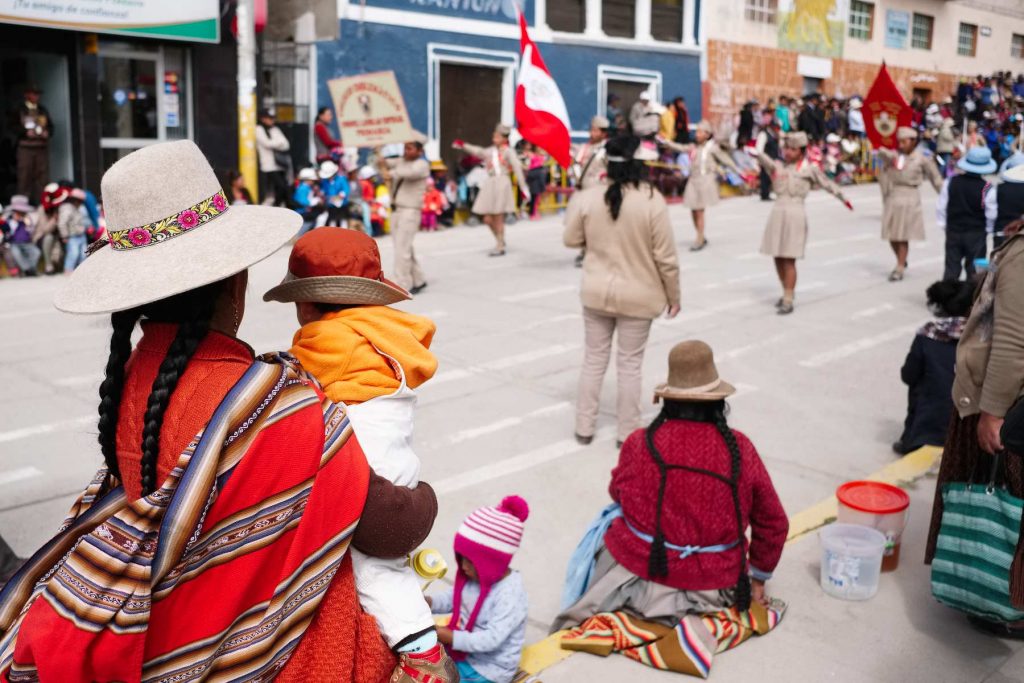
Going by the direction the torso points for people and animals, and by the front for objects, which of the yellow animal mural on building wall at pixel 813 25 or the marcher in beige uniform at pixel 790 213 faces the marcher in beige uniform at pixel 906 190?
the yellow animal mural on building wall

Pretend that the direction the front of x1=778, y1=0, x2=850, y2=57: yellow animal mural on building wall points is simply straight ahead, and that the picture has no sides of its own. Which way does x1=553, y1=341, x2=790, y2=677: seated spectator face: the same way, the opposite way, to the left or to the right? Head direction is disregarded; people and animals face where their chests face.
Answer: the opposite way

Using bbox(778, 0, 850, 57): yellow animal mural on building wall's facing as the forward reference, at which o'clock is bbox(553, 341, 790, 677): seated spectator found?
The seated spectator is roughly at 12 o'clock from the yellow animal mural on building wall.

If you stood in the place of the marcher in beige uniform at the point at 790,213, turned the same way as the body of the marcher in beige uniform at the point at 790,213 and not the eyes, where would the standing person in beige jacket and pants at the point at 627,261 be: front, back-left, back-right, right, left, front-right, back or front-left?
front-left

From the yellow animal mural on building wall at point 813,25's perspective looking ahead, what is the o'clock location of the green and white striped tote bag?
The green and white striped tote bag is roughly at 12 o'clock from the yellow animal mural on building wall.

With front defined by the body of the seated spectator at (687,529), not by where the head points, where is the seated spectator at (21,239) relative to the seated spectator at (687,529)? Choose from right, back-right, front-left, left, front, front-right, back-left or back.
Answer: front-left

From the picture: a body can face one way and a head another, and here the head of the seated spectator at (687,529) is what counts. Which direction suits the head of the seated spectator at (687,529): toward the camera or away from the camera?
away from the camera

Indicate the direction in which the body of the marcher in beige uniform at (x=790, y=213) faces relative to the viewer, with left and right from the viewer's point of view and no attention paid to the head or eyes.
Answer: facing the viewer and to the left of the viewer

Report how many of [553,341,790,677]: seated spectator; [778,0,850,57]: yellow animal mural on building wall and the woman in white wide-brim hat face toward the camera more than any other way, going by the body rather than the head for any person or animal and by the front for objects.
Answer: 1

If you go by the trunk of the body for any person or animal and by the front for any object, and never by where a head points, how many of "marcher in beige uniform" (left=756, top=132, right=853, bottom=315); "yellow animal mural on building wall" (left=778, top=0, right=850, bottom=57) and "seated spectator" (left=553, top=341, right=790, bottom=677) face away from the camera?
1

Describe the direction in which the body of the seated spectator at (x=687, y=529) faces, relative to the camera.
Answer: away from the camera

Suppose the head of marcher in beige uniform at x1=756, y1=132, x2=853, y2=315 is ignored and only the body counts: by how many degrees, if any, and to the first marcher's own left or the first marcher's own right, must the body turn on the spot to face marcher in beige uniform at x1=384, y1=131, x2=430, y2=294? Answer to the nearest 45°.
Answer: approximately 45° to the first marcher's own right

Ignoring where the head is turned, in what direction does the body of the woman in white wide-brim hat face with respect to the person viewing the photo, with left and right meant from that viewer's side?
facing away from the viewer and to the right of the viewer

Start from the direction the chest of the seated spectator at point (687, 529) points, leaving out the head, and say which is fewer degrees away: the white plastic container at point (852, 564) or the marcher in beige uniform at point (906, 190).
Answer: the marcher in beige uniform

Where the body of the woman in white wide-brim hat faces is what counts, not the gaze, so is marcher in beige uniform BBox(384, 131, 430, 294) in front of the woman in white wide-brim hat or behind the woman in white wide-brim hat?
in front

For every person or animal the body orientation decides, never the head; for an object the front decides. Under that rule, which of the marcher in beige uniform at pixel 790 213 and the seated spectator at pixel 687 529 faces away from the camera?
the seated spectator
